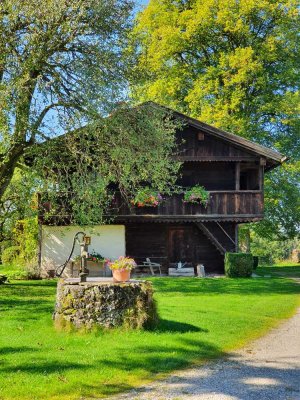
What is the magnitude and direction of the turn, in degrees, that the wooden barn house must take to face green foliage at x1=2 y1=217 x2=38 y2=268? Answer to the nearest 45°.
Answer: approximately 90° to its right

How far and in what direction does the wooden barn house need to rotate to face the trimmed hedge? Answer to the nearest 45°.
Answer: approximately 45° to its left

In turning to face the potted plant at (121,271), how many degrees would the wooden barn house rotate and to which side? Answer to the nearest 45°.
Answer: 0° — it already faces it

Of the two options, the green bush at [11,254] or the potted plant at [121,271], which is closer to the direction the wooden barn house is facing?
the potted plant

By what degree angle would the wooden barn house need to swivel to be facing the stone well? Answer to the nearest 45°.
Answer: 0° — it already faces it

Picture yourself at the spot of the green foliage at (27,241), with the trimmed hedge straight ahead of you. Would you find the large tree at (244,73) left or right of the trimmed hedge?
left

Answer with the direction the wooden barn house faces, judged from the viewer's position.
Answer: facing the viewer

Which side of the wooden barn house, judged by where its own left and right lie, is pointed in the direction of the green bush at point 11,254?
right

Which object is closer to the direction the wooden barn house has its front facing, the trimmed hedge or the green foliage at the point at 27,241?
the trimmed hedge
